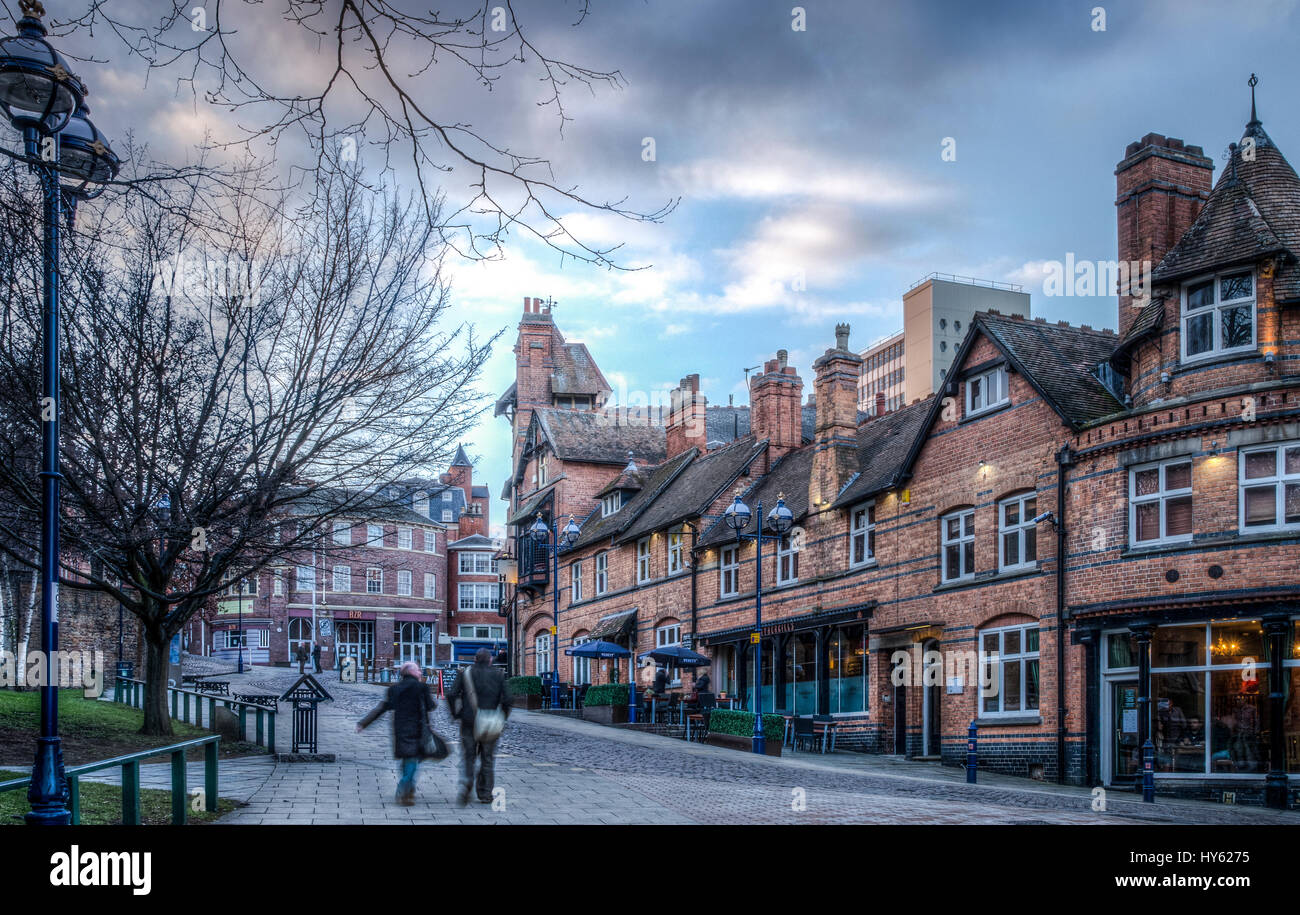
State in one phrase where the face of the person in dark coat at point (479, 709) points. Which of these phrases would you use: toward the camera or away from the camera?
away from the camera

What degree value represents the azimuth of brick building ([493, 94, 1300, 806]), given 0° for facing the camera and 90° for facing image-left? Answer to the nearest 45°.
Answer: approximately 45°

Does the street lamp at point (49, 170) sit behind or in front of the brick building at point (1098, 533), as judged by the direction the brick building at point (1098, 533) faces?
in front

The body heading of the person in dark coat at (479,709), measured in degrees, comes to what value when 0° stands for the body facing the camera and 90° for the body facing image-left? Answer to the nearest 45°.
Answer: approximately 180°

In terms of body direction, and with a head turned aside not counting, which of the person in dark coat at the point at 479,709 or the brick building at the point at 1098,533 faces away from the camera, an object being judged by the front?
the person in dark coat

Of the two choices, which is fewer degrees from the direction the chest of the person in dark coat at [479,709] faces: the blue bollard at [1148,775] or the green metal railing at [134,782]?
the blue bollard

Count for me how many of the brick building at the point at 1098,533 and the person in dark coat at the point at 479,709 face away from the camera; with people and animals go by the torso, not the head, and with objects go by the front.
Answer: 1

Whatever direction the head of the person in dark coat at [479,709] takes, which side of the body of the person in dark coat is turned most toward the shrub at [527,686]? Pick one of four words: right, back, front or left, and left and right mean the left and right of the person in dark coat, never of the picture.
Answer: front
